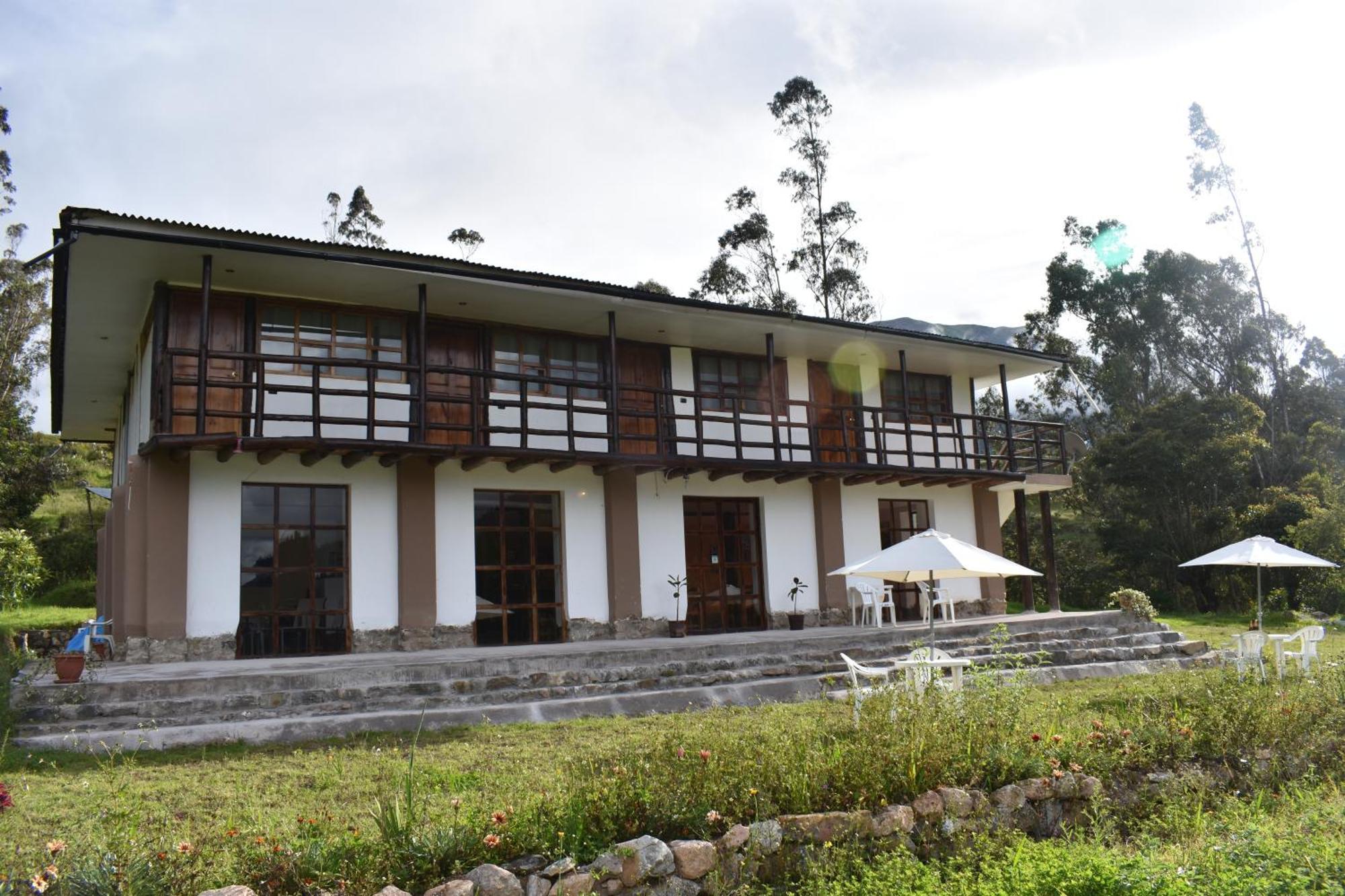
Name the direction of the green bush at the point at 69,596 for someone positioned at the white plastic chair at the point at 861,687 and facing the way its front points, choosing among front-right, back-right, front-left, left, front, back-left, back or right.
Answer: back-left

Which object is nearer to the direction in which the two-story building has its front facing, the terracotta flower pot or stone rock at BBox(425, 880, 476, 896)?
the stone rock

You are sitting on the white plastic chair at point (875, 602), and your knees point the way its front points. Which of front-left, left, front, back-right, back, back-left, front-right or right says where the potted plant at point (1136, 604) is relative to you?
front-left

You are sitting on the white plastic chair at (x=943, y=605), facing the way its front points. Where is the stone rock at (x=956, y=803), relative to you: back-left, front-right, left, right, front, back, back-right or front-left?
front-right

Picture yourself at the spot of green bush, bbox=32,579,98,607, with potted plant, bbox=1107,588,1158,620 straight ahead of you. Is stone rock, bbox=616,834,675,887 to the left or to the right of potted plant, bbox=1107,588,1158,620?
right

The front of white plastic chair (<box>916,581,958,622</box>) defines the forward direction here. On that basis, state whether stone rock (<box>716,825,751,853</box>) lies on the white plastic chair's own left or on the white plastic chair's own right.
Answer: on the white plastic chair's own right

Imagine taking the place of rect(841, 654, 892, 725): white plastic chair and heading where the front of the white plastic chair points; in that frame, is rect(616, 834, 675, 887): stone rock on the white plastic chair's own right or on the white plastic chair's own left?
on the white plastic chair's own right

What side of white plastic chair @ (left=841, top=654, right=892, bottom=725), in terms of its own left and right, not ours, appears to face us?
right

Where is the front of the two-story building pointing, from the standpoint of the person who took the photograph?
facing the viewer and to the right of the viewer
